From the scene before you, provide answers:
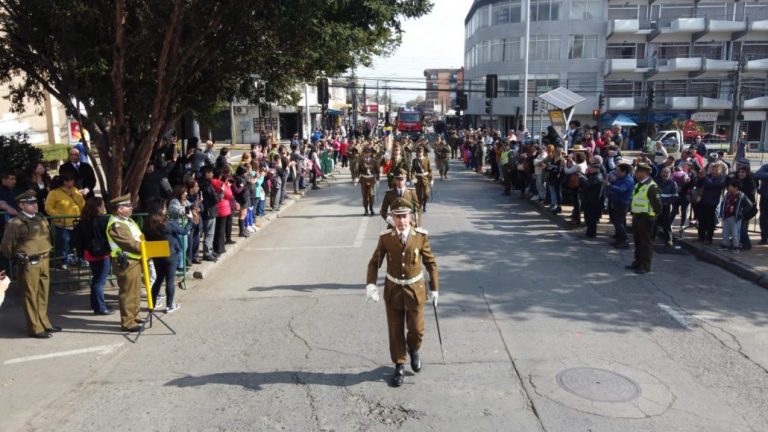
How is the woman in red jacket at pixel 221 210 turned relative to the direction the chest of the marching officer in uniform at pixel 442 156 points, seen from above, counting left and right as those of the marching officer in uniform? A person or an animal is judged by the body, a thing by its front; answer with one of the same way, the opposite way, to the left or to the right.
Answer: to the left

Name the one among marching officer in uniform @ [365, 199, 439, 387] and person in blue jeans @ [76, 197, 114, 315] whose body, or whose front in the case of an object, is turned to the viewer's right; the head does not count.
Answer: the person in blue jeans

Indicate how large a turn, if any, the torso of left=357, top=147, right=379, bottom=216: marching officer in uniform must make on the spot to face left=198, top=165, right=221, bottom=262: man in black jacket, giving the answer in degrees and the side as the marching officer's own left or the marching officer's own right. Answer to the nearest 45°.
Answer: approximately 45° to the marching officer's own right

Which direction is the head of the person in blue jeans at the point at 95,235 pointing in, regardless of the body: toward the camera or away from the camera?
away from the camera

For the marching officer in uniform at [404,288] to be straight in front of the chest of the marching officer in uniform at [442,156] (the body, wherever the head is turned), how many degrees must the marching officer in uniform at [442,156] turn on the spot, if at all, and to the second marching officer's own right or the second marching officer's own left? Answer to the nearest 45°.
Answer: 0° — they already face them

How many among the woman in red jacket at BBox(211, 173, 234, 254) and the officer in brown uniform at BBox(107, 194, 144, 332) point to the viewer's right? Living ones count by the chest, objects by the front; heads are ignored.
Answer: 2

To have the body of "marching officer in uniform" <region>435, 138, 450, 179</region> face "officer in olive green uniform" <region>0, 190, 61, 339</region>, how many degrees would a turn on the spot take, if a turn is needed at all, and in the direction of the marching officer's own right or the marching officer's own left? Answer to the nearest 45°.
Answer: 0° — they already face them

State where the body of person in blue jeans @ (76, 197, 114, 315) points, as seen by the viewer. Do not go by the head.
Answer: to the viewer's right

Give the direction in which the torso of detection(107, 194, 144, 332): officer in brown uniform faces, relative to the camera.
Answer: to the viewer's right

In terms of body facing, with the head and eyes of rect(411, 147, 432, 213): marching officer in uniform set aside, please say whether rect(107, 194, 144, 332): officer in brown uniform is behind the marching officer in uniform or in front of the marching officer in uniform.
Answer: in front

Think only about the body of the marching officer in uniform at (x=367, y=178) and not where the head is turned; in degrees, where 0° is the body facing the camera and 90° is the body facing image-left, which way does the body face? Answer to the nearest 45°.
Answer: approximately 0°

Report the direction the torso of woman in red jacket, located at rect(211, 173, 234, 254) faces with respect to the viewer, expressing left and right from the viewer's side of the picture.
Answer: facing to the right of the viewer

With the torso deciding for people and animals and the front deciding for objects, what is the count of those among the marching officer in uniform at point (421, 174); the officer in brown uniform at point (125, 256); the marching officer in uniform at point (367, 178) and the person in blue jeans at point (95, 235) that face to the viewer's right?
2

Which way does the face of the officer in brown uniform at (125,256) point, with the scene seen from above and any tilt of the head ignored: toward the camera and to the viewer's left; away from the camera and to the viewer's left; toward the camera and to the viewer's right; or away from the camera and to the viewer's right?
toward the camera and to the viewer's right

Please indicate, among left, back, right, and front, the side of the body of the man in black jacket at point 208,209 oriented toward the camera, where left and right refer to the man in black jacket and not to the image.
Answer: right

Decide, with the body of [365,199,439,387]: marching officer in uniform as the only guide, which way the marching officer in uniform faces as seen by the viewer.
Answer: toward the camera

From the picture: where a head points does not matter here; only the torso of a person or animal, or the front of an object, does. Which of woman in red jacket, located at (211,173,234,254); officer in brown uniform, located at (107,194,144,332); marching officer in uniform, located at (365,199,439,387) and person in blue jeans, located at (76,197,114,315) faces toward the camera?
the marching officer in uniform

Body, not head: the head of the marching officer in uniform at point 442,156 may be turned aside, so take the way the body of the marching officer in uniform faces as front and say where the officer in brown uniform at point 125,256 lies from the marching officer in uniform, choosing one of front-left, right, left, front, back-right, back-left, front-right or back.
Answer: front

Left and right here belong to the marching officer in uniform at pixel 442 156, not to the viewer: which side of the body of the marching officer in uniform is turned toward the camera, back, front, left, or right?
front
